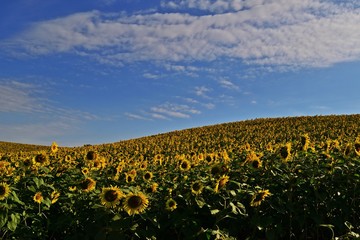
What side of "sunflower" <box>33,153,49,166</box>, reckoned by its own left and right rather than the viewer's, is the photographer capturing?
front

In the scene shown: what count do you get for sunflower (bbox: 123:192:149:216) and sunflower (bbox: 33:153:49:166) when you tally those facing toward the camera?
2

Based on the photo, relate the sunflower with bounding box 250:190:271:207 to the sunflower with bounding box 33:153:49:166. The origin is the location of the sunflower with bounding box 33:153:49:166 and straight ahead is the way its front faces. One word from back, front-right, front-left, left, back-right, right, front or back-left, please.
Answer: front-left

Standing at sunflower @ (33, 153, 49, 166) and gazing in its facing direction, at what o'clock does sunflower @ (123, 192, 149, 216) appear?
sunflower @ (123, 192, 149, 216) is roughly at 11 o'clock from sunflower @ (33, 153, 49, 166).

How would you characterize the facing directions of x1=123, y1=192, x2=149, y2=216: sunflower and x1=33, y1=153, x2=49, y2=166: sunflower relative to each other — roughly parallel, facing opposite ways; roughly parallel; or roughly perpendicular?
roughly parallel

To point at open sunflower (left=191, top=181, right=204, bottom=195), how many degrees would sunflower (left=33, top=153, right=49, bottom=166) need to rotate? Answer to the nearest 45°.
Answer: approximately 45° to its left

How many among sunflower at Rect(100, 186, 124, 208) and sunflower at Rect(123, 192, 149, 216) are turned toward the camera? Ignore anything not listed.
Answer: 2

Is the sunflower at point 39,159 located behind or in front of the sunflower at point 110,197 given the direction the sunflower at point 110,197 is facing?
behind

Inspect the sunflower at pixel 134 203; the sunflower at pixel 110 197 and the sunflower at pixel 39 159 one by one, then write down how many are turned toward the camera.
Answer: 3

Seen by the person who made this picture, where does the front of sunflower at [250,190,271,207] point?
facing the viewer and to the left of the viewer

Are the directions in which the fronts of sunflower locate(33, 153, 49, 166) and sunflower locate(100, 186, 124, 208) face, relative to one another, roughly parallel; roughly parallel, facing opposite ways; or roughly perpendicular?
roughly parallel

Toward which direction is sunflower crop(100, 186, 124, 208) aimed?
toward the camera

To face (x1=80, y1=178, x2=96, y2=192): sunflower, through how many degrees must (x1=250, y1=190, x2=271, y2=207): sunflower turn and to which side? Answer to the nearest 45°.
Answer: approximately 45° to its right

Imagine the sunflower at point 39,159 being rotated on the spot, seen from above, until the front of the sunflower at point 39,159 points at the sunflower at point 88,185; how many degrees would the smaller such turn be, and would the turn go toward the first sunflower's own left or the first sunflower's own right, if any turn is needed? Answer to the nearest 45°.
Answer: approximately 45° to the first sunflower's own left

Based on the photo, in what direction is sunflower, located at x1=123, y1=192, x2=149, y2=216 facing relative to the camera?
toward the camera

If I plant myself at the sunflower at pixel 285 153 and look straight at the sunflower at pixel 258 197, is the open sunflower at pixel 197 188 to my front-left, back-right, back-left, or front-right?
front-right
